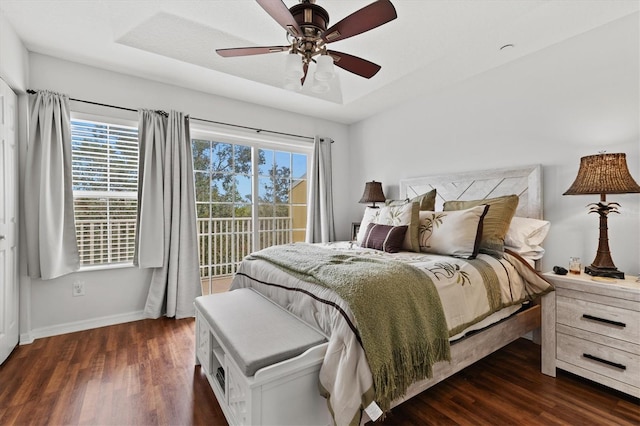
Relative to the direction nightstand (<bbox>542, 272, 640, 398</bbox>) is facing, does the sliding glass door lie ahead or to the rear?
ahead

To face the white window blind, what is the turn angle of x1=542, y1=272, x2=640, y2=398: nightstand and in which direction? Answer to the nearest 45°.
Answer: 0° — it already faces it

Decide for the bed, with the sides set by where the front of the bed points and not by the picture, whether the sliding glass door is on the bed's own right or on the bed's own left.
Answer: on the bed's own right

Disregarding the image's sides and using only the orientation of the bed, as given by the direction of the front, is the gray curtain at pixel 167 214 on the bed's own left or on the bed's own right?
on the bed's own right

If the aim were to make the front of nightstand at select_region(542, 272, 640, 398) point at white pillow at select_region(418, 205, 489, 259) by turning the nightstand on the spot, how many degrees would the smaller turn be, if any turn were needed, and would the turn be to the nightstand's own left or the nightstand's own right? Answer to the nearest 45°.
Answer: approximately 45° to the nightstand's own right

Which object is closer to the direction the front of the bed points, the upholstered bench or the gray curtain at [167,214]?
the upholstered bench

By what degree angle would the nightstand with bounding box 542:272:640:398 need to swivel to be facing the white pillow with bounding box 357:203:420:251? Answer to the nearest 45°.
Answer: approximately 45° to its right

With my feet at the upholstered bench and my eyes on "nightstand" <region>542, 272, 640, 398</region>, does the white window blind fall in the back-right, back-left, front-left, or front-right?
back-left

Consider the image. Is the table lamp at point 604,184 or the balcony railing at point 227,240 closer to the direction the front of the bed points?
the balcony railing

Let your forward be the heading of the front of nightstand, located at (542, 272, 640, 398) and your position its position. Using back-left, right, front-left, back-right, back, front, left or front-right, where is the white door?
front

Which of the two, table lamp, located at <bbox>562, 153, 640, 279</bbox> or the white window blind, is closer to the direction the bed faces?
the white window blind

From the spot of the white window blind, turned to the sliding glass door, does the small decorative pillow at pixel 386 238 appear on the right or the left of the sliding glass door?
right

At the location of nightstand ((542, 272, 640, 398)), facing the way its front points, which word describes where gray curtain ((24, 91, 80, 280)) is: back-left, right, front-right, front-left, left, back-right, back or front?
front

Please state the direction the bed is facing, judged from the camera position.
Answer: facing the viewer and to the left of the viewer

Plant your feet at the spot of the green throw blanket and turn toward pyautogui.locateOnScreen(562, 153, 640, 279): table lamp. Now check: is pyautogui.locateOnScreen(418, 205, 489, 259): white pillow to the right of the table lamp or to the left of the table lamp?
left
